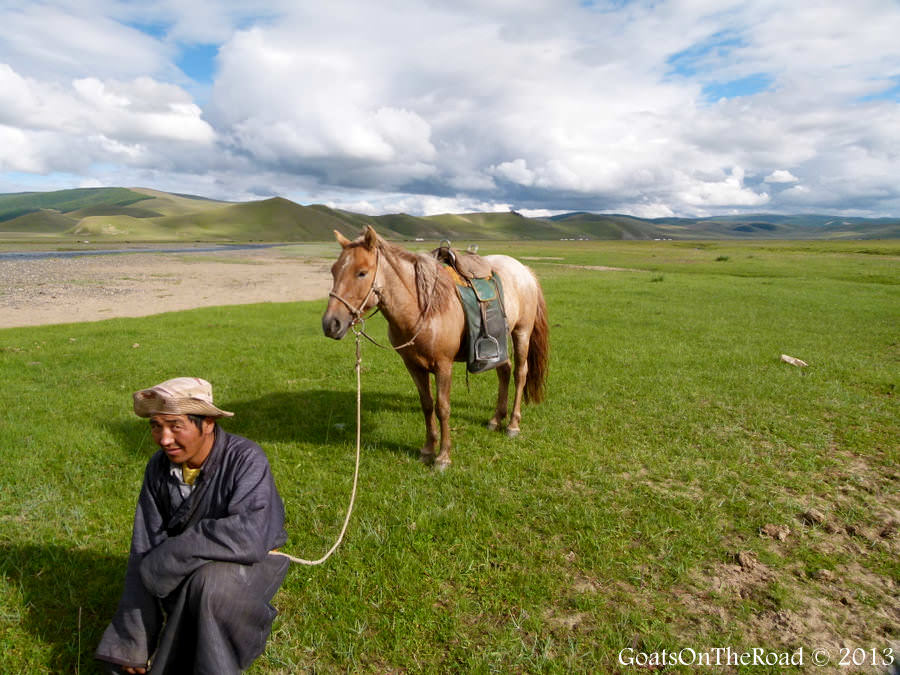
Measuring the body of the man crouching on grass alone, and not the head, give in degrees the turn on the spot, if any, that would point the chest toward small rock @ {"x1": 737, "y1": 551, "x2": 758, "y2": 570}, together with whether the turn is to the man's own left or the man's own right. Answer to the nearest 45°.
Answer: approximately 135° to the man's own left

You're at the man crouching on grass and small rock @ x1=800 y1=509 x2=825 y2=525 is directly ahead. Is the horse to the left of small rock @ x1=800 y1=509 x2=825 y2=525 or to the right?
left

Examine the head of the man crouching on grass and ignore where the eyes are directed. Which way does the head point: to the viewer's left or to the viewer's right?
to the viewer's left

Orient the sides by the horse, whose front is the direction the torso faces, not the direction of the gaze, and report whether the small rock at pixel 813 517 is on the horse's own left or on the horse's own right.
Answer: on the horse's own left

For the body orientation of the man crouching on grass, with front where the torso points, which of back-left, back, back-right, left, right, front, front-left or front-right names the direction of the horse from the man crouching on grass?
back

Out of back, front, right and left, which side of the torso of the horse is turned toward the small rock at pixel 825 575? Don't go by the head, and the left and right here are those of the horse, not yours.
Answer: left

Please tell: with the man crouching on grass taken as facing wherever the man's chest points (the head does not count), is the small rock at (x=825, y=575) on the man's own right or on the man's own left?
on the man's own left

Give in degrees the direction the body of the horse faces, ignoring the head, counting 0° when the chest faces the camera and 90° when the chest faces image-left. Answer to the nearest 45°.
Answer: approximately 45°

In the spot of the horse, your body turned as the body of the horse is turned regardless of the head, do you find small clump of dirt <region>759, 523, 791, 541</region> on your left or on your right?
on your left

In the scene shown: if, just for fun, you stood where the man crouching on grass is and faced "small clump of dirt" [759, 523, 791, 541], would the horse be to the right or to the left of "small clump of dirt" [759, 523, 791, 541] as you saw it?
left
